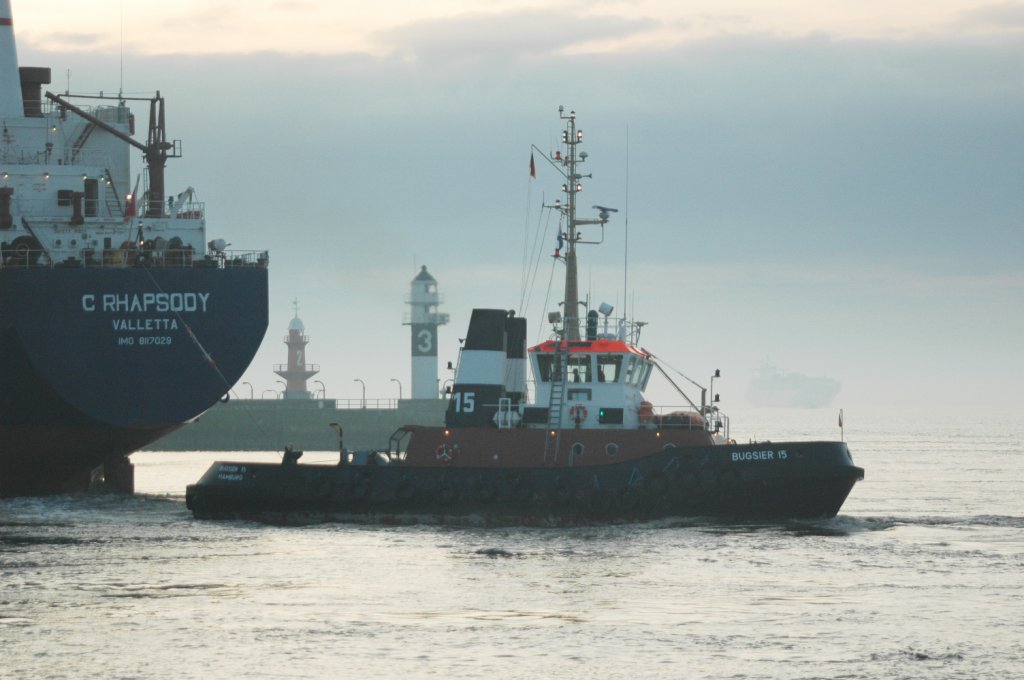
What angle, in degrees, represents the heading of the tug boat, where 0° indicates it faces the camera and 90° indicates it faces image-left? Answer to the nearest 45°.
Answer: approximately 270°

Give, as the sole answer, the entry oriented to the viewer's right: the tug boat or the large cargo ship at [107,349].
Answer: the tug boat

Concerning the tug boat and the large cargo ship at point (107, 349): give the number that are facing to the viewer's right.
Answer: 1

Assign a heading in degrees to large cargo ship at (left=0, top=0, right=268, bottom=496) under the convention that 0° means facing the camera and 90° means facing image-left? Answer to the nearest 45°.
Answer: approximately 135°

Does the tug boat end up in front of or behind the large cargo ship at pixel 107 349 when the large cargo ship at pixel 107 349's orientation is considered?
behind

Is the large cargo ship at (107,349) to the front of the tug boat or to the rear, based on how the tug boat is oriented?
to the rear
